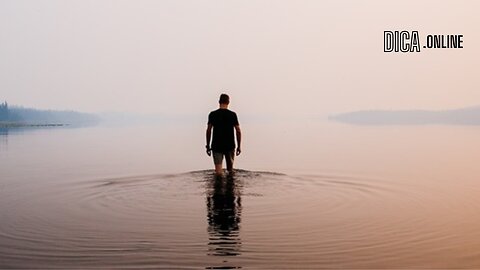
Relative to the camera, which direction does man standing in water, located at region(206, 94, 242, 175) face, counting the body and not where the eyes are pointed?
away from the camera
